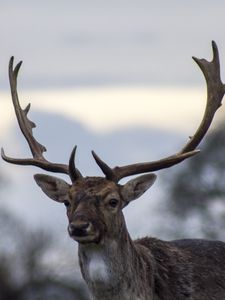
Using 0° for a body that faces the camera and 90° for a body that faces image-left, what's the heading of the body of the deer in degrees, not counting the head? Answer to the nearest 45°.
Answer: approximately 45°
